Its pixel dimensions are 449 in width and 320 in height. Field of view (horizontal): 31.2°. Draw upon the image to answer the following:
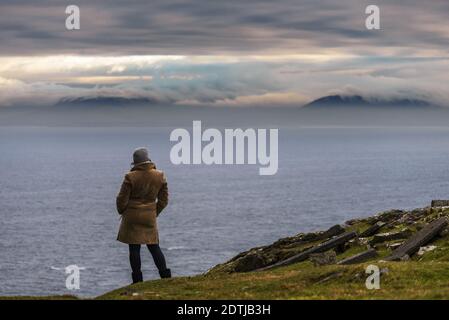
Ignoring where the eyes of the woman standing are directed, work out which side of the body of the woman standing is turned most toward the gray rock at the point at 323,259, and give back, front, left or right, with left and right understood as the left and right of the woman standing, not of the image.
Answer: right

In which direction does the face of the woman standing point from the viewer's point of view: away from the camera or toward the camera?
away from the camera

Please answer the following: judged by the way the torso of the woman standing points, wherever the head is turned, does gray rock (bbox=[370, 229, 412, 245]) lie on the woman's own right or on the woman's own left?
on the woman's own right

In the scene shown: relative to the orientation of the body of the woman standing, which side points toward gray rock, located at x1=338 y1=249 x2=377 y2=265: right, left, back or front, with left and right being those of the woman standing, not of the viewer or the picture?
right

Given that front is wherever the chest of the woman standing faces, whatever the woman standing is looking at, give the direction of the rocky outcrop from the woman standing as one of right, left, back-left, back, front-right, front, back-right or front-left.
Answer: front-right

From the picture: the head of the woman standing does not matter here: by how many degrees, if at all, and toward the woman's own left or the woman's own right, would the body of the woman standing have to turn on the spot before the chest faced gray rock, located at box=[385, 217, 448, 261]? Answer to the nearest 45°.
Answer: approximately 90° to the woman's own right

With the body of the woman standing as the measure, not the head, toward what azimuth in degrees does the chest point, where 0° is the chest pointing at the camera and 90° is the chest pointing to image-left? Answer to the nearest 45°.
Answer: approximately 180°
